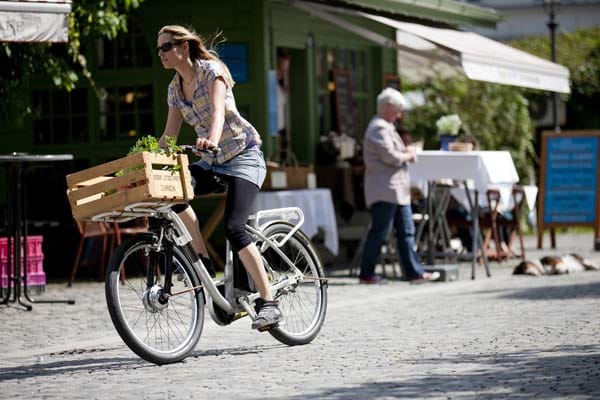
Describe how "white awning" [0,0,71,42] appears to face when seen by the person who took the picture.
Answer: facing the viewer

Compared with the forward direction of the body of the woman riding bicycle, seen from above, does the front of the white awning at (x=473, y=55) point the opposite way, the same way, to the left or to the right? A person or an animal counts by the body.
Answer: to the left

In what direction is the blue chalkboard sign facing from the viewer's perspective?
toward the camera

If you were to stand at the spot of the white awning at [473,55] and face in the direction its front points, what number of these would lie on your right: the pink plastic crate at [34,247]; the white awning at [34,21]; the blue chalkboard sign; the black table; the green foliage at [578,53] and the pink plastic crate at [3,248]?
4

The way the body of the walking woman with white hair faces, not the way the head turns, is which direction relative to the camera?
to the viewer's right

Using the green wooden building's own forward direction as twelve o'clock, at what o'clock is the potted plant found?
The potted plant is roughly at 11 o'clock from the green wooden building.

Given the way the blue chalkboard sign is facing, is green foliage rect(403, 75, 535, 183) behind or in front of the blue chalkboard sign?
behind

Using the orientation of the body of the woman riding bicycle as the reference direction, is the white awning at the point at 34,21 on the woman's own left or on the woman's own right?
on the woman's own right

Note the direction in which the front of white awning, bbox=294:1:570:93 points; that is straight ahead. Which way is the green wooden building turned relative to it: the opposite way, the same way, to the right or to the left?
the same way

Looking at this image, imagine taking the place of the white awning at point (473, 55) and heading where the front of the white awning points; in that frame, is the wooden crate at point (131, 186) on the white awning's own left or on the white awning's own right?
on the white awning's own right

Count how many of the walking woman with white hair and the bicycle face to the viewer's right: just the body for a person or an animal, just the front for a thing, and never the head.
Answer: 1

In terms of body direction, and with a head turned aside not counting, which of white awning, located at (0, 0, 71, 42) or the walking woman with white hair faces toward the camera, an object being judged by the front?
the white awning

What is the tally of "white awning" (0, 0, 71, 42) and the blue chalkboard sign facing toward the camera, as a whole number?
2

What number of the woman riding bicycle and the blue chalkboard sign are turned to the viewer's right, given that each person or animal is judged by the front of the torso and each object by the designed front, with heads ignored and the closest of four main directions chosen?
0

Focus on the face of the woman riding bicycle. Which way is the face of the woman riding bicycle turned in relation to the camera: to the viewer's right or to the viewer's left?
to the viewer's left

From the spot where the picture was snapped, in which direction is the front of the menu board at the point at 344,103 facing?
facing the viewer and to the right of the viewer

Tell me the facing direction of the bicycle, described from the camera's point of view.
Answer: facing the viewer and to the left of the viewer

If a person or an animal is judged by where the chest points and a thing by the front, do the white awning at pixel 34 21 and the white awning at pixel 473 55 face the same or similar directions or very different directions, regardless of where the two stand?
same or similar directions

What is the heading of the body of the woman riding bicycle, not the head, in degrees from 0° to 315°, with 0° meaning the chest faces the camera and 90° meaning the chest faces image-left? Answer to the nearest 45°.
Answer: approximately 45°
